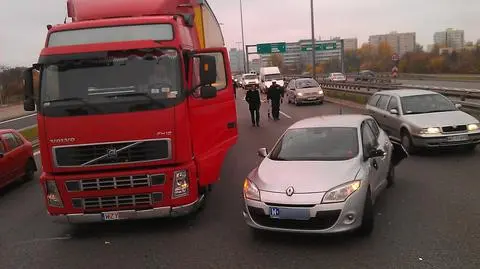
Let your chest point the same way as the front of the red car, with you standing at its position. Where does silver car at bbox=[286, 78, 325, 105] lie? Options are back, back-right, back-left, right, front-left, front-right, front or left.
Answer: back

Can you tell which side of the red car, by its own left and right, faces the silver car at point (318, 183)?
left

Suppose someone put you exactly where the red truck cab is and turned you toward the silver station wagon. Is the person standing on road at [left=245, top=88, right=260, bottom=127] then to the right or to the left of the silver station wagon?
left

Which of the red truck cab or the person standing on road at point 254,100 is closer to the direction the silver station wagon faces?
the red truck cab

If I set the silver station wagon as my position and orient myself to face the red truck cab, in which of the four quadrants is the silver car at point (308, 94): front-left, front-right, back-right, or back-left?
back-right

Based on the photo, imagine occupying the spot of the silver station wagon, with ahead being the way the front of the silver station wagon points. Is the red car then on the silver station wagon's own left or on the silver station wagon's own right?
on the silver station wagon's own right
